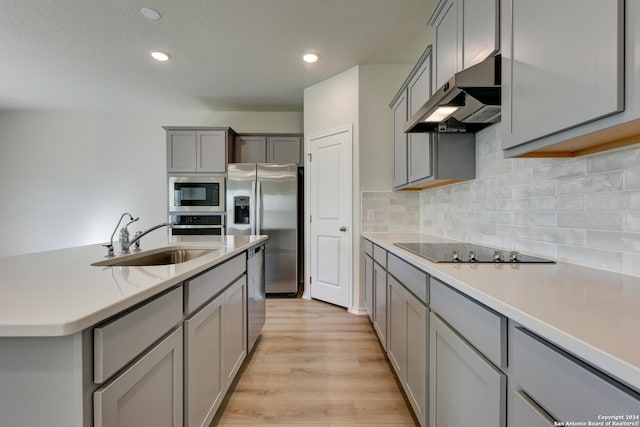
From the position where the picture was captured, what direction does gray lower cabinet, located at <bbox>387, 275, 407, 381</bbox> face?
facing to the left of the viewer

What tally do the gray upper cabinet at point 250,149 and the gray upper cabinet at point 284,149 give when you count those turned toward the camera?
2

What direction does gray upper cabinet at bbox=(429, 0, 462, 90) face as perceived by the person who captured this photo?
facing to the left of the viewer

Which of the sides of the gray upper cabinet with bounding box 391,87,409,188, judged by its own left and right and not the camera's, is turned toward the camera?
left

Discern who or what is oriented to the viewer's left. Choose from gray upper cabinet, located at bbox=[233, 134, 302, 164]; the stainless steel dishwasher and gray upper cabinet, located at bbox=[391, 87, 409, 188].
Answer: gray upper cabinet, located at bbox=[391, 87, 409, 188]

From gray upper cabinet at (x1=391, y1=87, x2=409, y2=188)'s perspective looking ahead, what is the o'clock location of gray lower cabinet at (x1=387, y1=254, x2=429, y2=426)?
The gray lower cabinet is roughly at 9 o'clock from the gray upper cabinet.

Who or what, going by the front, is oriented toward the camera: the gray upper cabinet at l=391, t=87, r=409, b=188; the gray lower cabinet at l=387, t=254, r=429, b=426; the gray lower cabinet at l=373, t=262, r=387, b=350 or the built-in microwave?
the built-in microwave

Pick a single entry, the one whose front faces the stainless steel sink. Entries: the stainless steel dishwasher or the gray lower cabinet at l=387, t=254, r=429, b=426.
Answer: the gray lower cabinet

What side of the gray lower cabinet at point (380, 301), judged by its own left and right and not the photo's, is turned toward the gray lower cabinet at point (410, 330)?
left

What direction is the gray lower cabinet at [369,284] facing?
to the viewer's left

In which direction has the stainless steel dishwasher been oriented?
to the viewer's right

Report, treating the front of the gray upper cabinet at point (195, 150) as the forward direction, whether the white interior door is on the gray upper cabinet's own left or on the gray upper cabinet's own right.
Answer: on the gray upper cabinet's own left
